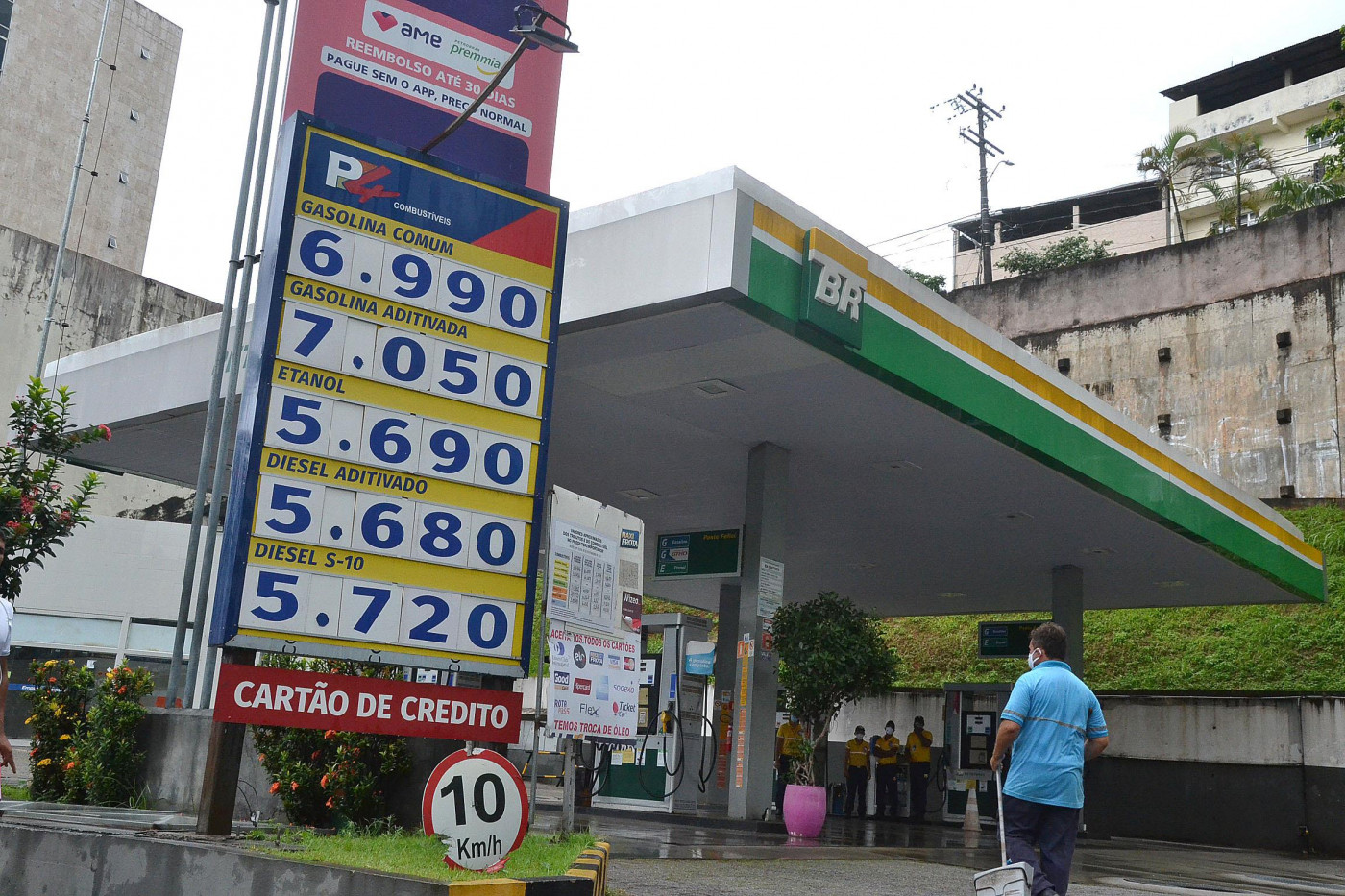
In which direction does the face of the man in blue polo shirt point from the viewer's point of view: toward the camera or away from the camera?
away from the camera

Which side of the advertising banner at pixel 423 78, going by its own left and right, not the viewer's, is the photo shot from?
front

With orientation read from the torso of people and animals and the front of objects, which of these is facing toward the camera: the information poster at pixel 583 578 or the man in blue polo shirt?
the information poster

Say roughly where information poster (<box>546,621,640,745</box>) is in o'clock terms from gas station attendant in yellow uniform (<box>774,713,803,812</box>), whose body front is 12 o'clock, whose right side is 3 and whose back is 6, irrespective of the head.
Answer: The information poster is roughly at 2 o'clock from the gas station attendant in yellow uniform.

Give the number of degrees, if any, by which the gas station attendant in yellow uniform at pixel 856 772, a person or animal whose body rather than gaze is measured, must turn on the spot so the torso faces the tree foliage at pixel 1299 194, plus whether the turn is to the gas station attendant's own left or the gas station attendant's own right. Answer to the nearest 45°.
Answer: approximately 135° to the gas station attendant's own left

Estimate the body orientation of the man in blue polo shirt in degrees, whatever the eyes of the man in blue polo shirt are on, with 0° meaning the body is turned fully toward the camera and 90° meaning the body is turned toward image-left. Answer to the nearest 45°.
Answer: approximately 135°

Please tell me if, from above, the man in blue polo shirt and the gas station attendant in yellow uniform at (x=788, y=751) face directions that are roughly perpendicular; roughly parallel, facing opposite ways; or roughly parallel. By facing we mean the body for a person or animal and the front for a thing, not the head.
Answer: roughly parallel, facing opposite ways

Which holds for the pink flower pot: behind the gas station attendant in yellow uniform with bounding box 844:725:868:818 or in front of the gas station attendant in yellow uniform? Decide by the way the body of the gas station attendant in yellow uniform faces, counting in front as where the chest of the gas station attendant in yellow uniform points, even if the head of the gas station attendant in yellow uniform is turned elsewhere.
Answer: in front

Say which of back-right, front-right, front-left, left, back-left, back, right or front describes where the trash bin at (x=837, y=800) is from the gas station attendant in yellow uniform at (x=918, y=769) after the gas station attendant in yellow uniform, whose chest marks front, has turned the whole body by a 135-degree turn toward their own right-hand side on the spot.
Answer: front-left

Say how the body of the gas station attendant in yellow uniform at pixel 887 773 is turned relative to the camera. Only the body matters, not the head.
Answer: toward the camera

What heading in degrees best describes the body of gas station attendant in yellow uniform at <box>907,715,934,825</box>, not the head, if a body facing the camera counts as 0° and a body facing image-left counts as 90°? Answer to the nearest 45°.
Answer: approximately 0°

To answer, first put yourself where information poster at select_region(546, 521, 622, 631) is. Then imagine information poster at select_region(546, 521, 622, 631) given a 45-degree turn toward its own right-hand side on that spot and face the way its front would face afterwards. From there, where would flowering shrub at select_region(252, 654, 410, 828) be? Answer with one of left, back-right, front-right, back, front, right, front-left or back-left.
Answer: front-right

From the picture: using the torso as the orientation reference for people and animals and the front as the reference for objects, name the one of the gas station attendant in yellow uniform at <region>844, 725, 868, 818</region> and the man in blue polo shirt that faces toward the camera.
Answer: the gas station attendant in yellow uniform

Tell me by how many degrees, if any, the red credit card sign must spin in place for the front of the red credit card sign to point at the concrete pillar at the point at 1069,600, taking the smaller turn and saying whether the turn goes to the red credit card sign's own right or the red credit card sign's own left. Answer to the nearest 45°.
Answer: approximately 135° to the red credit card sign's own left

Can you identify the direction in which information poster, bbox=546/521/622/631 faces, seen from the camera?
facing the viewer
